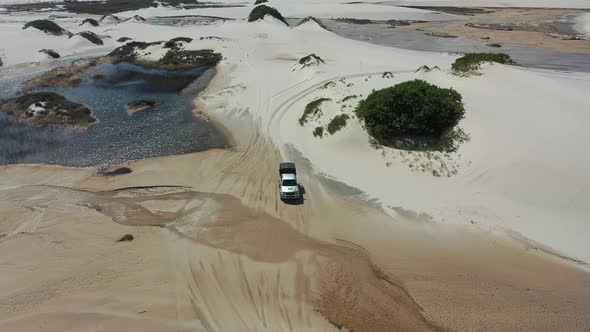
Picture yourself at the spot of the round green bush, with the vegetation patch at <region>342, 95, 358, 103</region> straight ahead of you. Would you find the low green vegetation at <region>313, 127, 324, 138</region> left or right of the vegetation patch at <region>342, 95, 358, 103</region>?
left

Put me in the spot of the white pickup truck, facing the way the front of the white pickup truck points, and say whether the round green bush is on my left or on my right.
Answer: on my left

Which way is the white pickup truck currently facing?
toward the camera

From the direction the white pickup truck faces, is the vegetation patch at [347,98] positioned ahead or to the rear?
to the rear

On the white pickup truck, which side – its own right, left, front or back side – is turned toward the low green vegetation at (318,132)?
back
